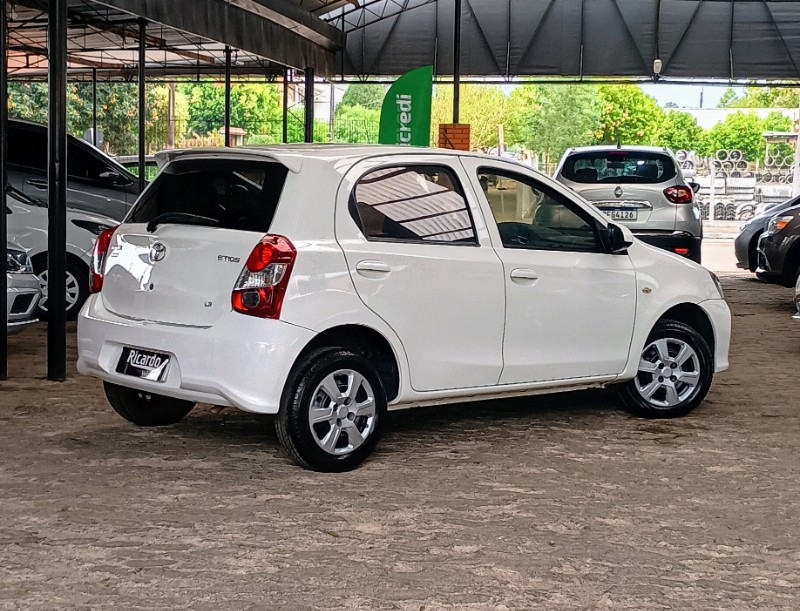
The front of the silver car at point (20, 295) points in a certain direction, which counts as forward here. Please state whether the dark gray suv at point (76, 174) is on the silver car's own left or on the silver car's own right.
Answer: on the silver car's own left

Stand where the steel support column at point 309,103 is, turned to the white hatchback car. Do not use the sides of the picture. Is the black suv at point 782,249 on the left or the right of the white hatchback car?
left

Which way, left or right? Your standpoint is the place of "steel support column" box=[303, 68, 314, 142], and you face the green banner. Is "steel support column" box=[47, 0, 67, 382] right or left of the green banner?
right

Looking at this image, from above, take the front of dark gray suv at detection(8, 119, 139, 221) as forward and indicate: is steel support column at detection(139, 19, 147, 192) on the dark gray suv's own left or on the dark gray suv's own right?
on the dark gray suv's own left
